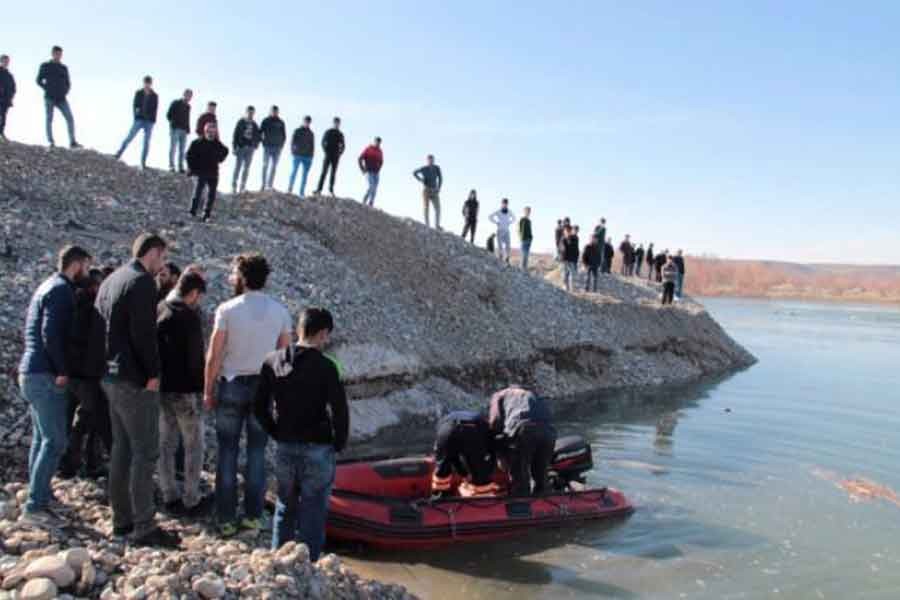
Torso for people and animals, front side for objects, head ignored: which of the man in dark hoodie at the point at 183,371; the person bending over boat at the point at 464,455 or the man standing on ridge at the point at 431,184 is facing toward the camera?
the man standing on ridge

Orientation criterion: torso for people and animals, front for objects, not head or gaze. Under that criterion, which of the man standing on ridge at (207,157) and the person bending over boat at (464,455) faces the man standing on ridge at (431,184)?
the person bending over boat

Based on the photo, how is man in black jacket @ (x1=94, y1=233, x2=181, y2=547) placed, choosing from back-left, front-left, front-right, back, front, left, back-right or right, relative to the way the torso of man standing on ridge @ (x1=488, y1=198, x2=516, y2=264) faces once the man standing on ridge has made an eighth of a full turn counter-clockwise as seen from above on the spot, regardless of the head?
front-right

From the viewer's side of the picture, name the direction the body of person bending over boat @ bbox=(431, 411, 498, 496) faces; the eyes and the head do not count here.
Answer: away from the camera

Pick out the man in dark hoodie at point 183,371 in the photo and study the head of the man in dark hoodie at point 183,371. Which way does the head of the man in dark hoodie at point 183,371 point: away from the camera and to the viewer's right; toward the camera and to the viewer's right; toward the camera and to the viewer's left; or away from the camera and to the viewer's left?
away from the camera and to the viewer's right

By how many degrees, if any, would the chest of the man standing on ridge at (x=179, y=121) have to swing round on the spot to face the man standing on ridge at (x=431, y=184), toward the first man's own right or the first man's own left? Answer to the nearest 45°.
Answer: approximately 90° to the first man's own left

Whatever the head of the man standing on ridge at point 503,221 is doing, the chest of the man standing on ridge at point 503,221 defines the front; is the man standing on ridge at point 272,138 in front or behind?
in front

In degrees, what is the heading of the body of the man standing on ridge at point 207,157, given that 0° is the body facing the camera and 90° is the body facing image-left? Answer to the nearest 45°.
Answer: approximately 0°

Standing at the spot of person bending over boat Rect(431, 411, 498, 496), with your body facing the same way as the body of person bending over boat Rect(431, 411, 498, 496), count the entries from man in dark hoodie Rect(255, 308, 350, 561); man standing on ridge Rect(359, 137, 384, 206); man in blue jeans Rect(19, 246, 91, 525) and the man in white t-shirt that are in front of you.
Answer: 1

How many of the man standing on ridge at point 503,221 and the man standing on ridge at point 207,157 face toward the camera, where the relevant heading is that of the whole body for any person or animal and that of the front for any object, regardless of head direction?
2

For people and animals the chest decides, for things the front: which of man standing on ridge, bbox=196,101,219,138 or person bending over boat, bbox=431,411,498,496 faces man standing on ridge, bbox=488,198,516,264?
the person bending over boat

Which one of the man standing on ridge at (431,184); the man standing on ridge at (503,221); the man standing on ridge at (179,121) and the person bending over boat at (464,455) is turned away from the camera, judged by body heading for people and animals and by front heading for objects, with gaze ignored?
the person bending over boat
